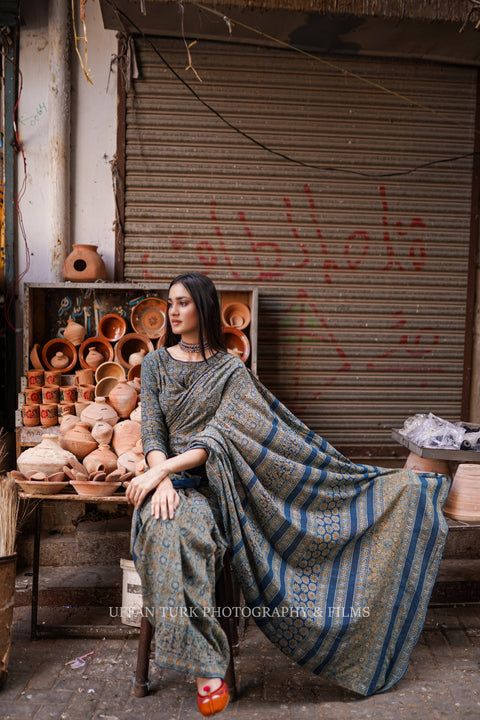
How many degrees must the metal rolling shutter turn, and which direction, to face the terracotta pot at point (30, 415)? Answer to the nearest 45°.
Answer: approximately 45° to its right

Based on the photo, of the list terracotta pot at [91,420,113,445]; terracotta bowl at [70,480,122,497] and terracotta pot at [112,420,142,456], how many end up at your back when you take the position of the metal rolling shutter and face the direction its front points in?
0

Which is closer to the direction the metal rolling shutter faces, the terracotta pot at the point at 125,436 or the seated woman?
the seated woman

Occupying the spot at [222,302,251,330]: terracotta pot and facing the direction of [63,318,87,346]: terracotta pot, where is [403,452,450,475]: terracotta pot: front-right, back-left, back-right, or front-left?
back-left

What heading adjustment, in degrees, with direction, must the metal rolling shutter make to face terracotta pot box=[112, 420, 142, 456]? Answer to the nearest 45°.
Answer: approximately 45° to its right

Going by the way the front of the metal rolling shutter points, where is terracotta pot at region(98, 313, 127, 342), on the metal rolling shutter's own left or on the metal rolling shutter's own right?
on the metal rolling shutter's own right

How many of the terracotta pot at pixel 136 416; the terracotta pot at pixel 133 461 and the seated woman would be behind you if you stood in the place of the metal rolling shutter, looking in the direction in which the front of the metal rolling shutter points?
0

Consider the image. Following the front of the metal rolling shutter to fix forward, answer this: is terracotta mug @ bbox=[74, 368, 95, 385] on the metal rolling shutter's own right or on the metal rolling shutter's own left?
on the metal rolling shutter's own right

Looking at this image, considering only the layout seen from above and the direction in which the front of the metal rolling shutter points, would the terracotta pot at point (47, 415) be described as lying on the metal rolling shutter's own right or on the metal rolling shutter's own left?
on the metal rolling shutter's own right

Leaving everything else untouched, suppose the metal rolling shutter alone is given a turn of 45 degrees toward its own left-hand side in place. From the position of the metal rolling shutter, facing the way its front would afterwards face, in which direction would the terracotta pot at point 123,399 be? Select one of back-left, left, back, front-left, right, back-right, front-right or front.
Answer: right

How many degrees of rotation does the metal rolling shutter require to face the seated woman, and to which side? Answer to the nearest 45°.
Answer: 0° — it already faces them

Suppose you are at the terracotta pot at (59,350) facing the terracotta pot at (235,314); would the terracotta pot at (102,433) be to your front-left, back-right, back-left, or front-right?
front-right

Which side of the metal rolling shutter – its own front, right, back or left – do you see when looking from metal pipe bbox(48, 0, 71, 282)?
right

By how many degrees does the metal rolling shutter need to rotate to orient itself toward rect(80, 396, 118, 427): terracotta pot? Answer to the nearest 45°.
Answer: approximately 45° to its right

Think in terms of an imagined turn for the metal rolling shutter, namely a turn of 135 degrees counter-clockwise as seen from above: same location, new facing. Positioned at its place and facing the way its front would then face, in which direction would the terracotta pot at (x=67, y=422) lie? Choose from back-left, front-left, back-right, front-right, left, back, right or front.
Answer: back

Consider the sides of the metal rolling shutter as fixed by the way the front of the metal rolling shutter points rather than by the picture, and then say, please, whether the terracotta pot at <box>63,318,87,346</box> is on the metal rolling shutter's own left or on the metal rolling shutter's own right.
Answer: on the metal rolling shutter's own right

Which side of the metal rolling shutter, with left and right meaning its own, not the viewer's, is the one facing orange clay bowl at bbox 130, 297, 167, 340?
right

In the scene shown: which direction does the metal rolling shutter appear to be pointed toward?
toward the camera

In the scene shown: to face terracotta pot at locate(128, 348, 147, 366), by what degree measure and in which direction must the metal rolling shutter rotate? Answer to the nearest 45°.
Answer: approximately 45° to its right
